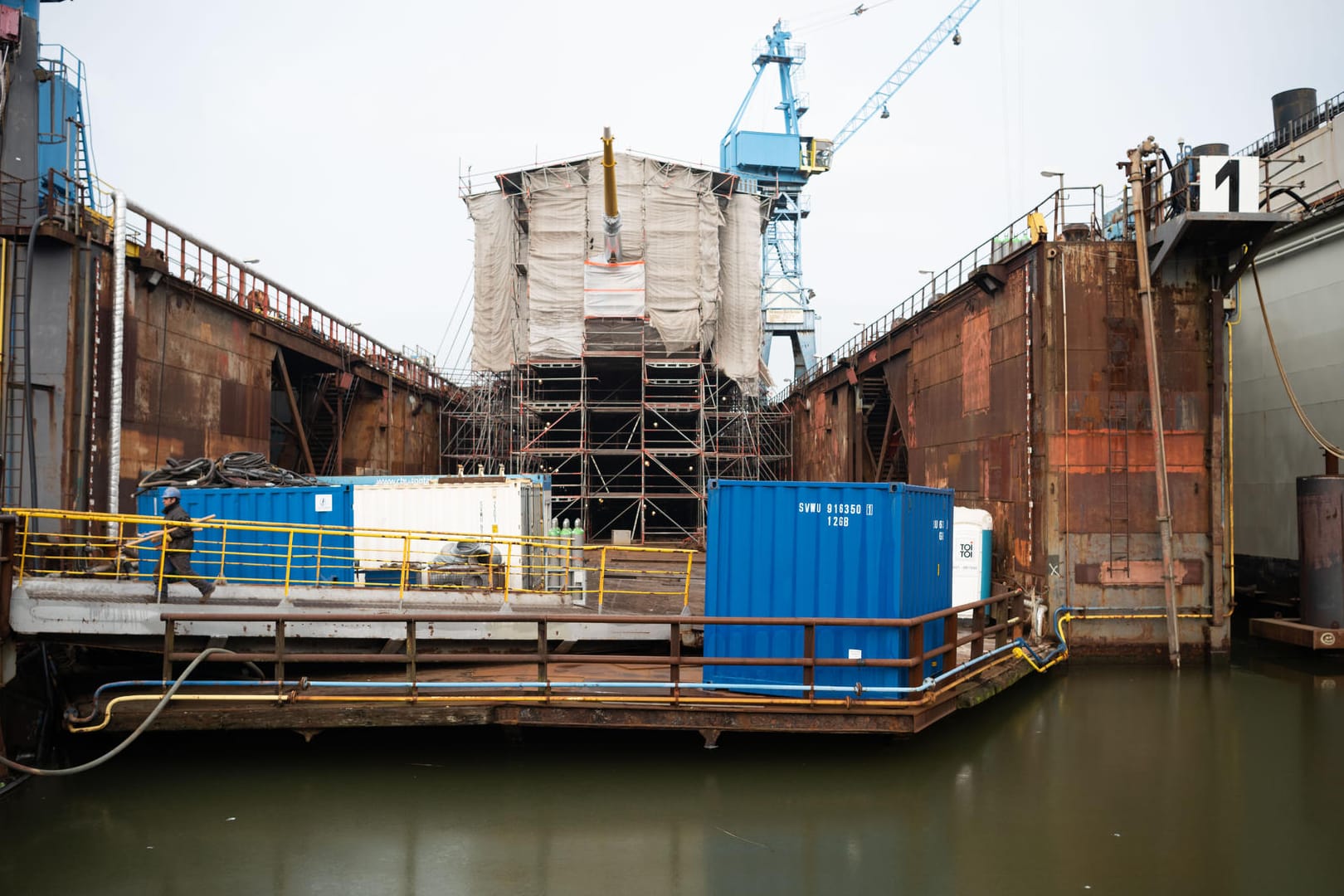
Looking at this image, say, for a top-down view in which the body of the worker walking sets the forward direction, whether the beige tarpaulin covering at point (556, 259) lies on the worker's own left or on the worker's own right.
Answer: on the worker's own right

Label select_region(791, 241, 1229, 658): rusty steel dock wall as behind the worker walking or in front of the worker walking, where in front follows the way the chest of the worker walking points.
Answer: behind

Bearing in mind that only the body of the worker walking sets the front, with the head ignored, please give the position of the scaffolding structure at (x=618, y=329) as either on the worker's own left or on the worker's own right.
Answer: on the worker's own right

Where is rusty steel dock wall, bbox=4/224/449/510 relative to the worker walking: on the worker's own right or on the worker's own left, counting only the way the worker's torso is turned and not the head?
on the worker's own right

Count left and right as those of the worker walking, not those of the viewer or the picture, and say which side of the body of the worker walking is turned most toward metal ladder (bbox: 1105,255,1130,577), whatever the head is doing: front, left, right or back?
back

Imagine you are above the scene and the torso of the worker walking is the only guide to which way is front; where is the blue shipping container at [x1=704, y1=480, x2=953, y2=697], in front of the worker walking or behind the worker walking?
behind

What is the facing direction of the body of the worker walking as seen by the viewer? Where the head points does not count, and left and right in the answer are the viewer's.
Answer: facing to the left of the viewer
